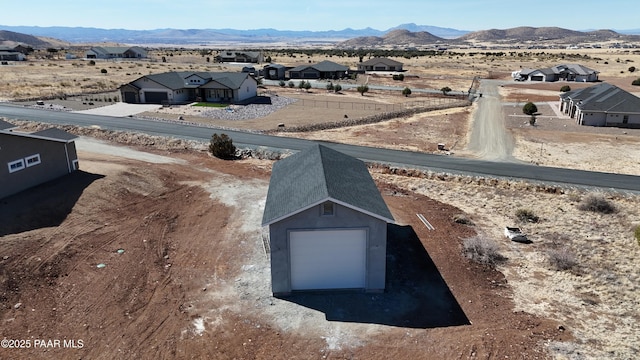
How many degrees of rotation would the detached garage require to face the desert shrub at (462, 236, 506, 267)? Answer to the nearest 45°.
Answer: approximately 135° to its left

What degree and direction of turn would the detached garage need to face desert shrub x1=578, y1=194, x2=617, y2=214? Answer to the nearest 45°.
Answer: approximately 135° to its left

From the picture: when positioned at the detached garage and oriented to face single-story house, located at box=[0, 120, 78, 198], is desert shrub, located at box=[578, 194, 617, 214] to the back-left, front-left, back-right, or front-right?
back-right

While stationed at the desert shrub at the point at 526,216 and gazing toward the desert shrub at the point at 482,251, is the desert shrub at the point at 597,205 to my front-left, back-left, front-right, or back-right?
back-left

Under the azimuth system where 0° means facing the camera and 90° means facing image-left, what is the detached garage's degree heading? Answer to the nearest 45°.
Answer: approximately 0°

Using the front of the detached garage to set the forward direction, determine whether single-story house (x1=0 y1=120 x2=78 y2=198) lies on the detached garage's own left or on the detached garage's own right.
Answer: on the detached garage's own right

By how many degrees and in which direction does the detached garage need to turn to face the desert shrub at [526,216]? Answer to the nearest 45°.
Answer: approximately 135° to its left
